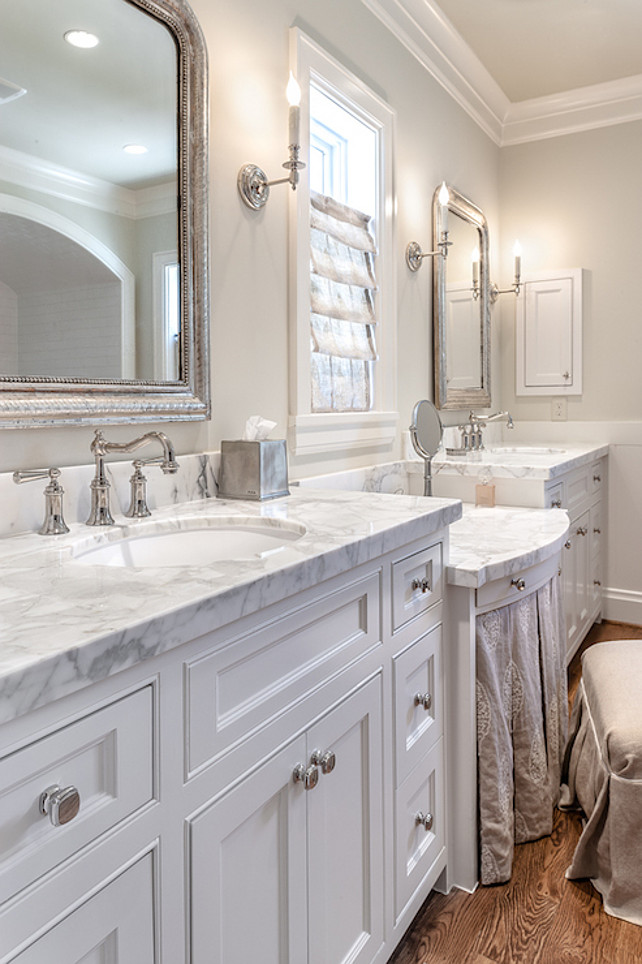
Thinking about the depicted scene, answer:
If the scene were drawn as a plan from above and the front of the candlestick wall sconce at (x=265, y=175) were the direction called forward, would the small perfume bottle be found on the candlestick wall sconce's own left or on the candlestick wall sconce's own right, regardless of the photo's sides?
on the candlestick wall sconce's own left

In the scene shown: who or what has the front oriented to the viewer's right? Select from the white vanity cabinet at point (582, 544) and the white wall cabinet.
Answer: the white vanity cabinet

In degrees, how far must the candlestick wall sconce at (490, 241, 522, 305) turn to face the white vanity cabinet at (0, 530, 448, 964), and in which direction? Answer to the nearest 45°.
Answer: approximately 90° to its right

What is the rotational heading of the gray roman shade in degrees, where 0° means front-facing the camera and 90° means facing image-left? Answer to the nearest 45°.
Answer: approximately 315°

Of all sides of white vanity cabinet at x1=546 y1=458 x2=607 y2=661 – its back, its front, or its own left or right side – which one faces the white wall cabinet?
left

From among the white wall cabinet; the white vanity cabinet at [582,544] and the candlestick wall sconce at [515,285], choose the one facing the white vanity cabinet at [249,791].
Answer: the white wall cabinet

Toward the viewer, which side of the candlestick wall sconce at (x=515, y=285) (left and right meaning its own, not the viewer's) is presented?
right

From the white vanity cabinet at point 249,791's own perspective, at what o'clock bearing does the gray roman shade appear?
The gray roman shade is roughly at 8 o'clock from the white vanity cabinet.

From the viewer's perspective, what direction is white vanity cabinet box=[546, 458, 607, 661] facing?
to the viewer's right

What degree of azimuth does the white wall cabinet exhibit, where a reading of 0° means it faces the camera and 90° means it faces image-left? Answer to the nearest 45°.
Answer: approximately 0°
